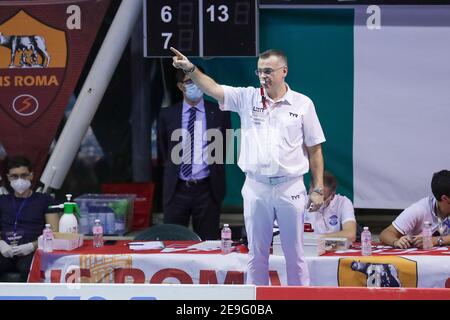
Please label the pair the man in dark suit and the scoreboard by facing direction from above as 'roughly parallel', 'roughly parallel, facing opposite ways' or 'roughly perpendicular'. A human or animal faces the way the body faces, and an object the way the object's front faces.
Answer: roughly parallel

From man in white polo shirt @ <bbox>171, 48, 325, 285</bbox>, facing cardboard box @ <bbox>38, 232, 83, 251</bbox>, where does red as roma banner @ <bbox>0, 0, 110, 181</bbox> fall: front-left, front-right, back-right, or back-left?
front-right

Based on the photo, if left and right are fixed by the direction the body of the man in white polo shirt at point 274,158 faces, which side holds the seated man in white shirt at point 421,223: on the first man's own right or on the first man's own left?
on the first man's own left

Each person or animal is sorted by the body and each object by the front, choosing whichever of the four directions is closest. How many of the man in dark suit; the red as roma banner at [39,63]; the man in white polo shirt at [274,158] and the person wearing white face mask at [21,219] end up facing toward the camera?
4

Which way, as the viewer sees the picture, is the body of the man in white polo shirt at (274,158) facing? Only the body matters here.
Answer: toward the camera

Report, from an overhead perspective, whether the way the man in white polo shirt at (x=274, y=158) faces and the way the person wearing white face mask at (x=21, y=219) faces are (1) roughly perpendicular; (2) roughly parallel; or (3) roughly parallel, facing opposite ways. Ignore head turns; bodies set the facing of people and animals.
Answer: roughly parallel

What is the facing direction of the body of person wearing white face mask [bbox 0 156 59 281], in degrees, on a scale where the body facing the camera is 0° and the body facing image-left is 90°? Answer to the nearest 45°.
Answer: approximately 0°

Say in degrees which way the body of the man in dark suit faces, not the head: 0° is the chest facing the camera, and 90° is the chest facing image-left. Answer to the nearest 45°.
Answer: approximately 0°

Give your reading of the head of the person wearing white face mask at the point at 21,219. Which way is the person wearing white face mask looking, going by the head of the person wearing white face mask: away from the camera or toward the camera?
toward the camera

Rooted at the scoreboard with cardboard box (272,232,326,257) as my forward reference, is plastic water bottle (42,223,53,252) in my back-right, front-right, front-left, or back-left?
front-right

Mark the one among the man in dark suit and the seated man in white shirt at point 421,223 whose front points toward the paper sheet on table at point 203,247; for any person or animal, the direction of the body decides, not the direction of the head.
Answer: the man in dark suit

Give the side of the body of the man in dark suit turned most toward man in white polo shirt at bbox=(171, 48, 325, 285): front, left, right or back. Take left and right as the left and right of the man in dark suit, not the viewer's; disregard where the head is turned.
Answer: front

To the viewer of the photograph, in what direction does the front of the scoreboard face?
facing the viewer

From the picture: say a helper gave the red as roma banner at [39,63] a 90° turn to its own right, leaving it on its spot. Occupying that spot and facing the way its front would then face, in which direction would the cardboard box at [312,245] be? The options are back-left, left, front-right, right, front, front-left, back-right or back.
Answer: back-left

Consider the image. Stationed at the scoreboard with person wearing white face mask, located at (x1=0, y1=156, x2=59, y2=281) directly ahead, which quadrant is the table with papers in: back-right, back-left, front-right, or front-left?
front-left
